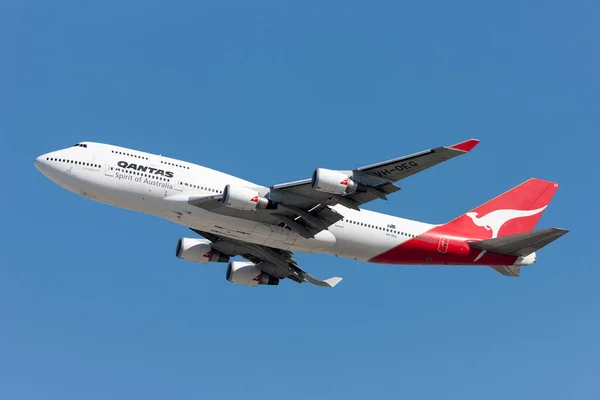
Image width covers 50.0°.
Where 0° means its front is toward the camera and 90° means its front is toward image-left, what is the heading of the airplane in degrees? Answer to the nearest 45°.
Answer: approximately 90°
